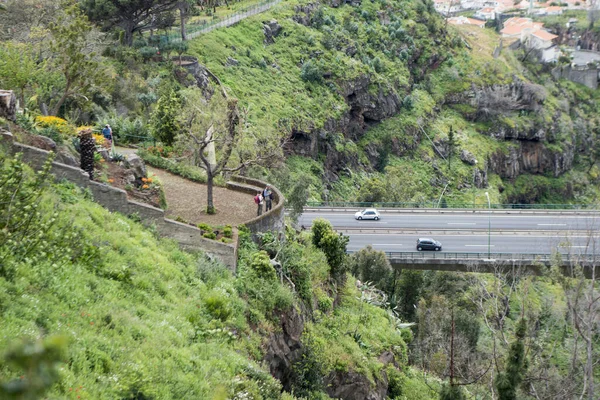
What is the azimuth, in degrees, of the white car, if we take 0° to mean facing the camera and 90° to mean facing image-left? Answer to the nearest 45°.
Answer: approximately 90°

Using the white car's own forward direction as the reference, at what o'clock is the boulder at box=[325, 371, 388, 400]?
The boulder is roughly at 9 o'clock from the white car.

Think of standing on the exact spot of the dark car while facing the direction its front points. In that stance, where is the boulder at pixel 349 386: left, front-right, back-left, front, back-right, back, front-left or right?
right

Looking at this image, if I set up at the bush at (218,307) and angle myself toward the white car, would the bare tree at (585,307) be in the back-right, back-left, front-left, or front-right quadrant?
front-right

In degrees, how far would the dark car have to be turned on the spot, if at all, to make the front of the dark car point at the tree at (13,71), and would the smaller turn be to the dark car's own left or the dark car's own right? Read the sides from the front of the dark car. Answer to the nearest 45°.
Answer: approximately 135° to the dark car's own right

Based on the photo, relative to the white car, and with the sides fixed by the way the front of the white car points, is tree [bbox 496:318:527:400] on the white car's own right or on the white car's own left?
on the white car's own left

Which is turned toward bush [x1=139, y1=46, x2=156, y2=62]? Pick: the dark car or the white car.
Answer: the white car

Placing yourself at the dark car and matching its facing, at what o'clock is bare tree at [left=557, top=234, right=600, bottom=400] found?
The bare tree is roughly at 2 o'clock from the dark car.

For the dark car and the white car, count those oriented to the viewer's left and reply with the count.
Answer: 1

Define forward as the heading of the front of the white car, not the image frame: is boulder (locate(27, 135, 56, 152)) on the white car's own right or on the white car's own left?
on the white car's own left

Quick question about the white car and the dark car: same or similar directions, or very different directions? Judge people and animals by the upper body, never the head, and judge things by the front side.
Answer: very different directions

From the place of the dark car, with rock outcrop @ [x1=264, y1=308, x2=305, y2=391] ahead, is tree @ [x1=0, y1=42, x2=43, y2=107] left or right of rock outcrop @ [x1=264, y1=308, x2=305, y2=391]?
right

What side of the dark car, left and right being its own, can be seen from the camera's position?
right

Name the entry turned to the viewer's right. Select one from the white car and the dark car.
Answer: the dark car

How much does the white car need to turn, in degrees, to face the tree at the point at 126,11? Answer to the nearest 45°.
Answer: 0° — it already faces it
